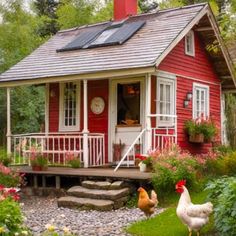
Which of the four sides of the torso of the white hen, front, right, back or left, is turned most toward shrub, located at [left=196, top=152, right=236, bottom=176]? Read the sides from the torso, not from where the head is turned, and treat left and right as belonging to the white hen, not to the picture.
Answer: right

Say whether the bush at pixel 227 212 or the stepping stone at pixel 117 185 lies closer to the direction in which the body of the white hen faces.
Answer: the stepping stone

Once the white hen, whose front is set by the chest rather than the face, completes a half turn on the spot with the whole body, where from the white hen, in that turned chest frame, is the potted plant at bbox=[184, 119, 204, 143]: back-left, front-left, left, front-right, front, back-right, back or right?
left

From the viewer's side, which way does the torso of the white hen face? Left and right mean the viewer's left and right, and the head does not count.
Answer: facing to the left of the viewer

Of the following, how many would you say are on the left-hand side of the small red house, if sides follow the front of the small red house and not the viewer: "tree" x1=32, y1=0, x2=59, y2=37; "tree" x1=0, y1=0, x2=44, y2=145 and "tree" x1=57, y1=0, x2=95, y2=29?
0

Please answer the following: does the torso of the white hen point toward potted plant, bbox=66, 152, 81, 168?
no

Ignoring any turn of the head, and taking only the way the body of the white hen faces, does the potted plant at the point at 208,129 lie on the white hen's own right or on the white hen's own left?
on the white hen's own right

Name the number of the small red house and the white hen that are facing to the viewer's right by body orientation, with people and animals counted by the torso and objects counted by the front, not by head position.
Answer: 0

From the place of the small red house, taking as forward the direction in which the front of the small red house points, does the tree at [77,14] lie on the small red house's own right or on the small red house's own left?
on the small red house's own right

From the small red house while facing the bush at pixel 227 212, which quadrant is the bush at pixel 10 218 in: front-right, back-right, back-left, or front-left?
front-right

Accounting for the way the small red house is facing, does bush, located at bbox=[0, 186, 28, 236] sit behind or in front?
in front

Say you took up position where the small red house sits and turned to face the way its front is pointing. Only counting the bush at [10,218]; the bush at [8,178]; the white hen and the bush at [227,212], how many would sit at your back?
0

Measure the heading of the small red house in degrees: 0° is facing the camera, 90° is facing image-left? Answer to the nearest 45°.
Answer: approximately 45°

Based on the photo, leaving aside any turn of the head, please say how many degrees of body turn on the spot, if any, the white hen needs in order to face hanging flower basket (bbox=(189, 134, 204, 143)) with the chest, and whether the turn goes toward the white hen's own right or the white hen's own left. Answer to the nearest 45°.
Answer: approximately 90° to the white hen's own right
